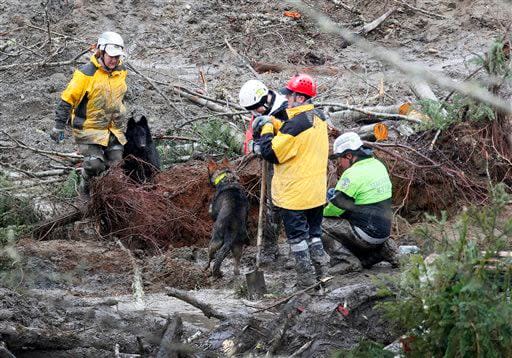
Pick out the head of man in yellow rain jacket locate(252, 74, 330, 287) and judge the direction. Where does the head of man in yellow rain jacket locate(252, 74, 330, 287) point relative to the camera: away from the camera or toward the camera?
away from the camera

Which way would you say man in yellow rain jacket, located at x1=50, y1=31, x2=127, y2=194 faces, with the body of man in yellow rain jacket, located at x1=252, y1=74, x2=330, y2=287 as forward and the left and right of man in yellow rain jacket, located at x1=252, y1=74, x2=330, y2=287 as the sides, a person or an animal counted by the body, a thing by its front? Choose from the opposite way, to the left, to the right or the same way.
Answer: the opposite way

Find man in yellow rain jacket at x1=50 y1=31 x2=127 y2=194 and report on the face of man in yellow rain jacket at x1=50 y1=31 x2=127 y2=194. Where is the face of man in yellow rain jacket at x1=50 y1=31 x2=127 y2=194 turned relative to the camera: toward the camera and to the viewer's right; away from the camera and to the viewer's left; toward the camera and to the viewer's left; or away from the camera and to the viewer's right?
toward the camera and to the viewer's right

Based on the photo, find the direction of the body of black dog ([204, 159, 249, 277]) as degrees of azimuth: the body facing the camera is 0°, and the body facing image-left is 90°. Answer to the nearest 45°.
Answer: approximately 180°

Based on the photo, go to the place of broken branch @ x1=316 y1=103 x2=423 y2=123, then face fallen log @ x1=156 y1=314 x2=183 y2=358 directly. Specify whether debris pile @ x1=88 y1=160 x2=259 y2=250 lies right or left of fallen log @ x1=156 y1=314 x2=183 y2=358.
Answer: right
